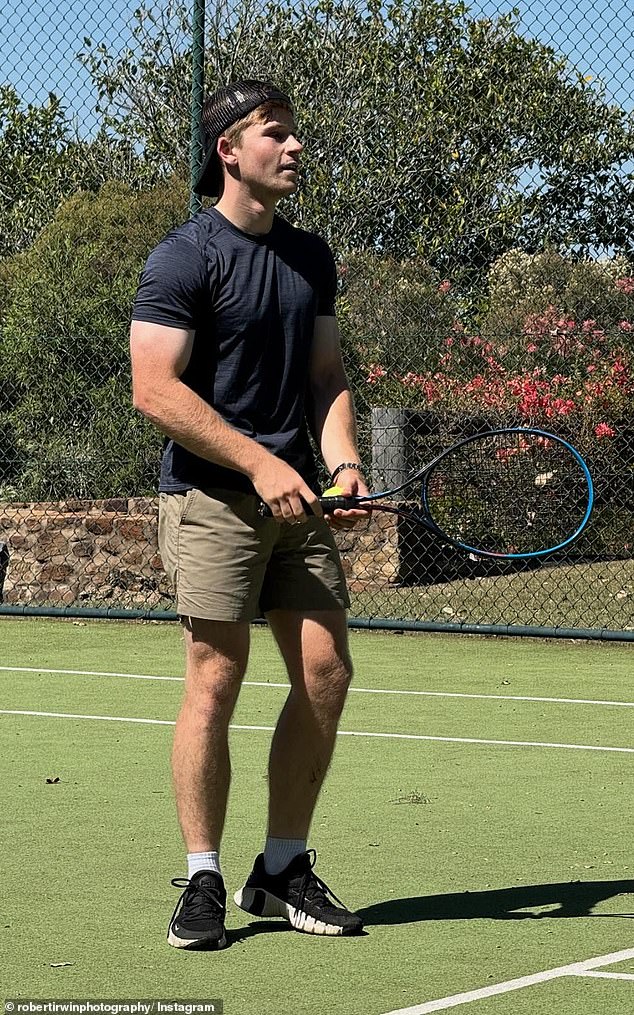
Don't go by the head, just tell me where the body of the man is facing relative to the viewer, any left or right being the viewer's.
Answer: facing the viewer and to the right of the viewer

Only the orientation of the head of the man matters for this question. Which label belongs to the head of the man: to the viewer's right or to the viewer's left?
to the viewer's right

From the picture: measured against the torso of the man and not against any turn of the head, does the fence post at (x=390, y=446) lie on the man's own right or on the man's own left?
on the man's own left

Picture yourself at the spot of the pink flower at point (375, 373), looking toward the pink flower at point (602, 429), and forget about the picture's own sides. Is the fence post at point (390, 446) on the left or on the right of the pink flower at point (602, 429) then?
right

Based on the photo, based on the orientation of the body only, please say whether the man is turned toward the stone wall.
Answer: no

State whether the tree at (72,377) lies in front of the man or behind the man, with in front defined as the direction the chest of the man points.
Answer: behind

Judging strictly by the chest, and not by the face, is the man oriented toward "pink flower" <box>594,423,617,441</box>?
no

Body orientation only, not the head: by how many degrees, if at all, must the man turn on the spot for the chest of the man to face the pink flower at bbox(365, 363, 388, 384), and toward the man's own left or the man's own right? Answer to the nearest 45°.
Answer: approximately 135° to the man's own left

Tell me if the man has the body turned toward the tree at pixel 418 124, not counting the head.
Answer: no

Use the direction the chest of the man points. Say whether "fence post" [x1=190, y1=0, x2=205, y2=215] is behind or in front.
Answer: behind

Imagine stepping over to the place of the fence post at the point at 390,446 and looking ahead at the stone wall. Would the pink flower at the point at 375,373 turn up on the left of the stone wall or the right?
right
